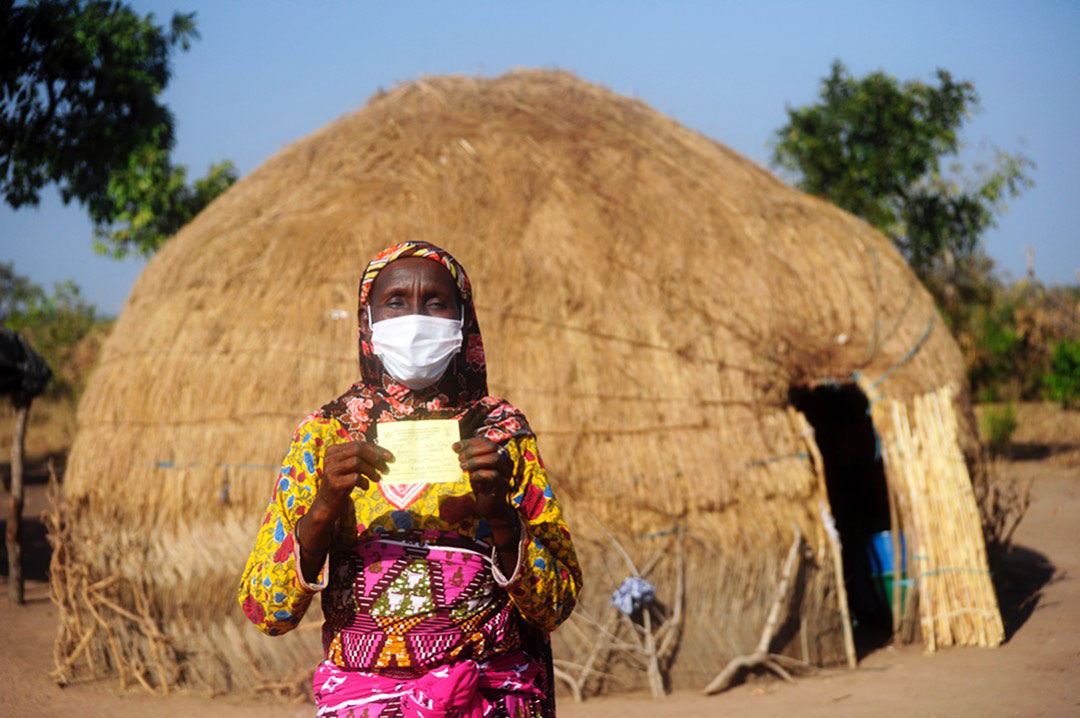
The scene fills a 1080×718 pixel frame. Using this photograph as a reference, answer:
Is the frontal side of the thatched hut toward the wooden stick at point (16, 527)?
no

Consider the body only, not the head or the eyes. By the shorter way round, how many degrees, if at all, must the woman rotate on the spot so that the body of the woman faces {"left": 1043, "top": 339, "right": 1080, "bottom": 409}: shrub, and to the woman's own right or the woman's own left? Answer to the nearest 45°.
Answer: approximately 135° to the woman's own left

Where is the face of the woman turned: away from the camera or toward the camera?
toward the camera

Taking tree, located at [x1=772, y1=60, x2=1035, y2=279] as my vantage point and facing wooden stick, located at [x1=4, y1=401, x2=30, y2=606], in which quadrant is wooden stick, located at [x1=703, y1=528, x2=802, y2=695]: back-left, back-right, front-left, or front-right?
front-left

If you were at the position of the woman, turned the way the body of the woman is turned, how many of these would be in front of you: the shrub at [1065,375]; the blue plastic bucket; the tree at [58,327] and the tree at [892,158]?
0

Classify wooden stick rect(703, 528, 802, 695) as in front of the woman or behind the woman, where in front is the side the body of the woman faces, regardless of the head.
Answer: behind

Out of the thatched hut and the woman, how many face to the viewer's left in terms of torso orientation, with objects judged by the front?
0

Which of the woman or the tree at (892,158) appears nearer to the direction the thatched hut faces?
the woman

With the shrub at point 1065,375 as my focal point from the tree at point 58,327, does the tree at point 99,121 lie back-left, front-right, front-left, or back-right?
front-right

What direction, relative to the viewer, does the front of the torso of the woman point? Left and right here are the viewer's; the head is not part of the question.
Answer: facing the viewer

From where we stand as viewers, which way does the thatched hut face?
facing the viewer and to the right of the viewer

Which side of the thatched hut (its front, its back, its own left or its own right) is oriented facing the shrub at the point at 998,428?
left

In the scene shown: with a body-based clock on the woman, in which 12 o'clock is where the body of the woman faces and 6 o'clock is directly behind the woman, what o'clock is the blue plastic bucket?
The blue plastic bucket is roughly at 7 o'clock from the woman.

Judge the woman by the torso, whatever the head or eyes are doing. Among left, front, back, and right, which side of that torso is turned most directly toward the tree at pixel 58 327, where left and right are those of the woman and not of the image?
back

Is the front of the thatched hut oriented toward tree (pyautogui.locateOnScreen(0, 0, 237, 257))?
no

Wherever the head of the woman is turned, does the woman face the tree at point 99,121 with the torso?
no
